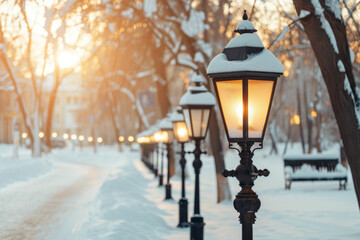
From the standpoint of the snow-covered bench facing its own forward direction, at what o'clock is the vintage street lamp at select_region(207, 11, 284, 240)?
The vintage street lamp is roughly at 12 o'clock from the snow-covered bench.

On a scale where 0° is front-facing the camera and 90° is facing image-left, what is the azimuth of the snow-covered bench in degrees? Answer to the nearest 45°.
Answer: approximately 0°

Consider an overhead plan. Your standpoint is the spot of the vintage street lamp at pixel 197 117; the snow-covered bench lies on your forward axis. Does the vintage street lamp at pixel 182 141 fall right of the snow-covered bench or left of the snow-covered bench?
left

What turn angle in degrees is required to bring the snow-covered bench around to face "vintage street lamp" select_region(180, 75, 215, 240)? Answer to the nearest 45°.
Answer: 0° — it already faces it
